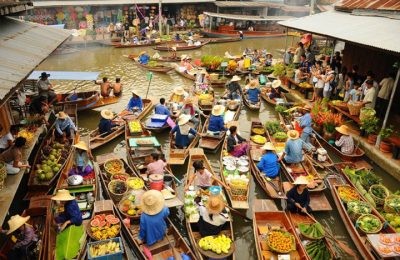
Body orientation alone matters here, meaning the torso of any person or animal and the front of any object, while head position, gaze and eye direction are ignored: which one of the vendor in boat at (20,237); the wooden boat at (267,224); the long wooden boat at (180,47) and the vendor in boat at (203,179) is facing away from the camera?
the wooden boat

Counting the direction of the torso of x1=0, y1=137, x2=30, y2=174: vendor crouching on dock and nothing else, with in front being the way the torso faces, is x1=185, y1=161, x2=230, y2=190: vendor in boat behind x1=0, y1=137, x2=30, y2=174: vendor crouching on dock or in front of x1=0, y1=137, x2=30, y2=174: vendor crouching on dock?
in front

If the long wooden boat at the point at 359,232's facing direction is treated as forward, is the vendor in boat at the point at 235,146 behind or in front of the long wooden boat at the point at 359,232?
in front

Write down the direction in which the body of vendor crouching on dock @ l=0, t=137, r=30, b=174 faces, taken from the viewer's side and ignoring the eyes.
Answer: to the viewer's right

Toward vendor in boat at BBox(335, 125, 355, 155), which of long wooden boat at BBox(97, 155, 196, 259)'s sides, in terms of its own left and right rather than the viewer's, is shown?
right

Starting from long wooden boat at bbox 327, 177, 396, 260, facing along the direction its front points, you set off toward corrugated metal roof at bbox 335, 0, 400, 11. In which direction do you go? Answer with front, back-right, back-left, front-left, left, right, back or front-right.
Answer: front-right

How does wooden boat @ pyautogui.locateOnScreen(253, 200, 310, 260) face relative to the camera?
away from the camera

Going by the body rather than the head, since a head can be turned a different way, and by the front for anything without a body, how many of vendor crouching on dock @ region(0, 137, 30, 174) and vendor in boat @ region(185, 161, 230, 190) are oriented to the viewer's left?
0

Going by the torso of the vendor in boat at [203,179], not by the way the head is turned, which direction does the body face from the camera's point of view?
toward the camera

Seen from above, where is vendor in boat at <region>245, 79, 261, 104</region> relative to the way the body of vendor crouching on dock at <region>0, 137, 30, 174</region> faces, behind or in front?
in front

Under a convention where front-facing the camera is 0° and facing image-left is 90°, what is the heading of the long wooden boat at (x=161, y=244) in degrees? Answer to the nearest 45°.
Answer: approximately 135°

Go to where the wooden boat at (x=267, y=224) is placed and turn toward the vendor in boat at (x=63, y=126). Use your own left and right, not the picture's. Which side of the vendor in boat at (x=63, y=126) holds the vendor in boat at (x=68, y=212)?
left
